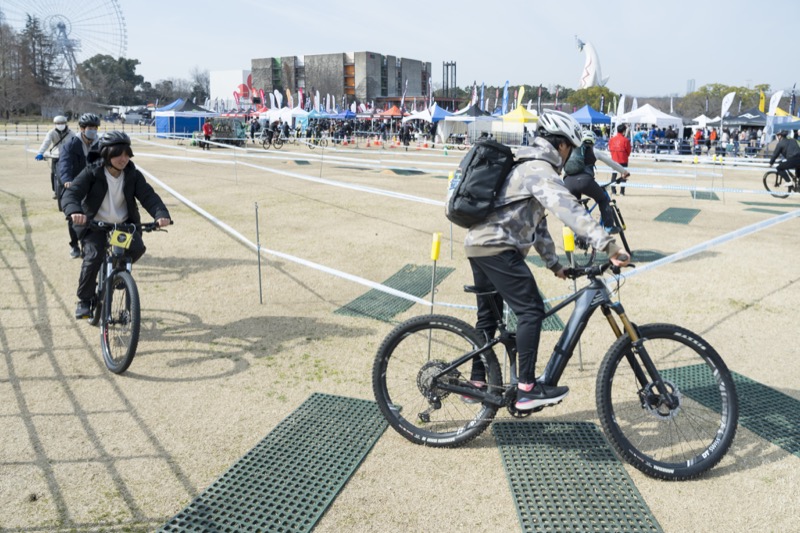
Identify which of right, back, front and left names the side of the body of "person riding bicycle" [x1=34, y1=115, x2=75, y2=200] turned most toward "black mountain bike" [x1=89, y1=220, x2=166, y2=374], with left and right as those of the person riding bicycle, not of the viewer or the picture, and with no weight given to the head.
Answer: front

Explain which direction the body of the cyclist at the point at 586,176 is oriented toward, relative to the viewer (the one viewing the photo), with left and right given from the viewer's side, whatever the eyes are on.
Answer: facing away from the viewer and to the right of the viewer

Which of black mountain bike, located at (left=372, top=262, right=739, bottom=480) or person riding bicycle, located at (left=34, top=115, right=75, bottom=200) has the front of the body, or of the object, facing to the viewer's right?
the black mountain bike

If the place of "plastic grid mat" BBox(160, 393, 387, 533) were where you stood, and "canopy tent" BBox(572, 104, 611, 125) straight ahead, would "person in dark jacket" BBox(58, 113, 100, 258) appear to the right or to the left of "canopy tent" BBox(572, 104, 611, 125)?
left

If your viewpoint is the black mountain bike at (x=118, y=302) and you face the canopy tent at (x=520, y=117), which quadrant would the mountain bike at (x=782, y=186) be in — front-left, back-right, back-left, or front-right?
front-right

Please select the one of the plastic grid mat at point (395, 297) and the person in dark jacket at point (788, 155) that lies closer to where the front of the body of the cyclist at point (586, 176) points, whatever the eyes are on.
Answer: the person in dark jacket

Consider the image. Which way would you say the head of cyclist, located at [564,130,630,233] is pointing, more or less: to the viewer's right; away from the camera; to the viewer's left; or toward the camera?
away from the camera

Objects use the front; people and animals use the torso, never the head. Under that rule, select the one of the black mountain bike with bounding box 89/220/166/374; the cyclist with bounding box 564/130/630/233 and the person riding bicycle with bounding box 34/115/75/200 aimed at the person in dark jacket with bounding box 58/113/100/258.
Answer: the person riding bicycle

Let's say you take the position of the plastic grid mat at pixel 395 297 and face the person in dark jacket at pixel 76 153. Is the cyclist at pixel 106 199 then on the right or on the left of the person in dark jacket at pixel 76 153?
left

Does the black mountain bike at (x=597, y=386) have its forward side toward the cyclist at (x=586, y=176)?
no

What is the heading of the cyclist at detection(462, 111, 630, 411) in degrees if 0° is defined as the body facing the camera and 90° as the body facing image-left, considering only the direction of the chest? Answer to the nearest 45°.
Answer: approximately 270°

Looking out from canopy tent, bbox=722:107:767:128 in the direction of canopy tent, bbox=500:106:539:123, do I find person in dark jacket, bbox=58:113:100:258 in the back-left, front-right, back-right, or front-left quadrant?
front-left

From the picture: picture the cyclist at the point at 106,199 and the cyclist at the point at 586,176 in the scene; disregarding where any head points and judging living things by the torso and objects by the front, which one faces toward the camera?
the cyclist at the point at 106,199

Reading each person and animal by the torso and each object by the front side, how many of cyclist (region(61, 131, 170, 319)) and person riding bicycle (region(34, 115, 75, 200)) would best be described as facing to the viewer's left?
0

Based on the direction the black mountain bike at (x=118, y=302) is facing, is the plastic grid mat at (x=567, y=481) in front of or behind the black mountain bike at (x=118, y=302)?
in front

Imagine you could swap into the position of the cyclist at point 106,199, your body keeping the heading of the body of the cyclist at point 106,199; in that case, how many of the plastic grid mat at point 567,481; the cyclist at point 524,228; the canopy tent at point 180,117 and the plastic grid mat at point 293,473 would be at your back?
1

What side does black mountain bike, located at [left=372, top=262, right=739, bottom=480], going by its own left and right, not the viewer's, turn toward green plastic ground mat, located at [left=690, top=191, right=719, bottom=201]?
left
